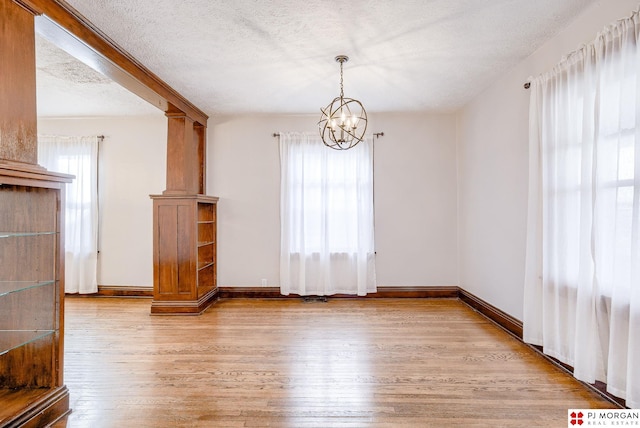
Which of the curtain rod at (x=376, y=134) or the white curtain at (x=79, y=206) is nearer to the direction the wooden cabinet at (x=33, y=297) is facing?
the curtain rod

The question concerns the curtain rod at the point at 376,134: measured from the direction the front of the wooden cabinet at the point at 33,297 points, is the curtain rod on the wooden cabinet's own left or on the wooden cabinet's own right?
on the wooden cabinet's own left

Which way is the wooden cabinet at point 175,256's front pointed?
to the viewer's right

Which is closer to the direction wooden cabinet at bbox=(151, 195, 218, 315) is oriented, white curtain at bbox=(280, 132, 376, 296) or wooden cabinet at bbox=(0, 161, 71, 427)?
the white curtain

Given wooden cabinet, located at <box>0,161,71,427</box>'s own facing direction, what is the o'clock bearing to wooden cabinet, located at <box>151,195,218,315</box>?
wooden cabinet, located at <box>151,195,218,315</box> is roughly at 9 o'clock from wooden cabinet, located at <box>0,161,71,427</box>.

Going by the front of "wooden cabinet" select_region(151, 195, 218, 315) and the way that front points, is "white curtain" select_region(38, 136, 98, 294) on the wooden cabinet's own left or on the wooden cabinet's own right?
on the wooden cabinet's own left

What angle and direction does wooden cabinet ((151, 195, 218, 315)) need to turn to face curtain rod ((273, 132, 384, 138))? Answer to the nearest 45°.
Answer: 0° — it already faces it

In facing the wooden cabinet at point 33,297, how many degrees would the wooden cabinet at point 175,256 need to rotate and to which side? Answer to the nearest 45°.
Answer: approximately 90° to its right

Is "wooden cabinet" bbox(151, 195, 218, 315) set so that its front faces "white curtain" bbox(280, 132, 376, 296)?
yes
